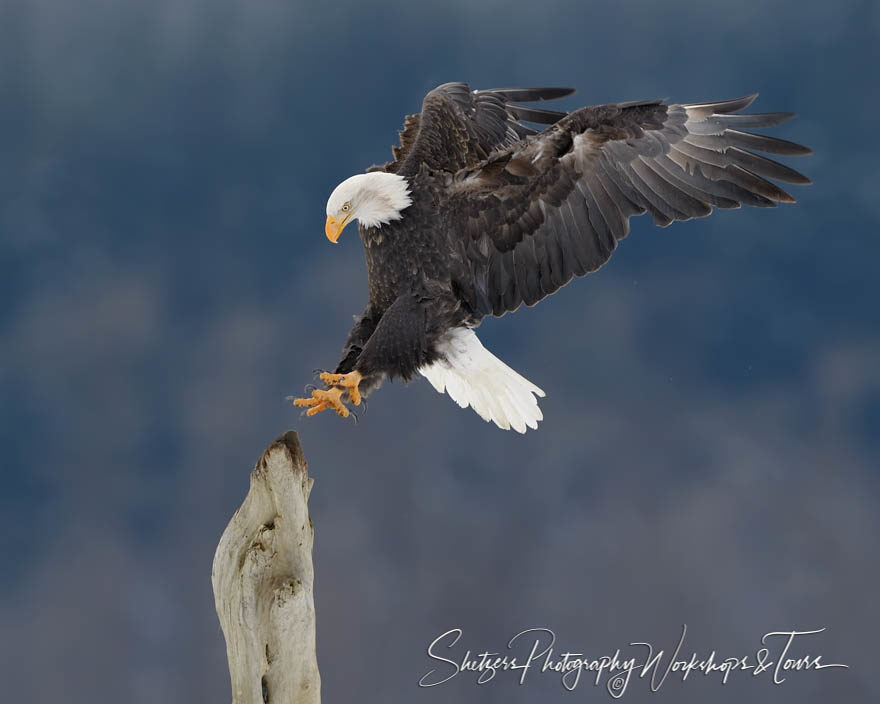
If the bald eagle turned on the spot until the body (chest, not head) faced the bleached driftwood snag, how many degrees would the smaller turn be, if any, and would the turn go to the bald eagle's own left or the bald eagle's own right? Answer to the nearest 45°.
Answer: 0° — it already faces it

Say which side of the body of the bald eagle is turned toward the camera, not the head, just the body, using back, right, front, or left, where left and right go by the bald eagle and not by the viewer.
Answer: left
